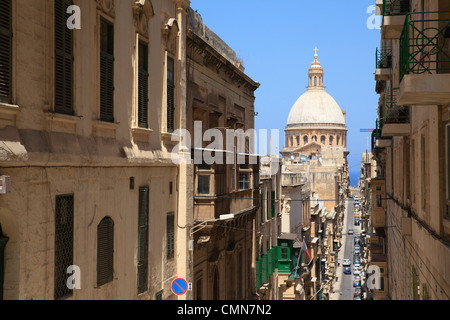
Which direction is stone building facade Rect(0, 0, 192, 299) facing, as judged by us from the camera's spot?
facing the viewer and to the right of the viewer

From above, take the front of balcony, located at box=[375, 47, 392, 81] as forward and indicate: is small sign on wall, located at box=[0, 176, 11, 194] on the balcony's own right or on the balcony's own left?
on the balcony's own left

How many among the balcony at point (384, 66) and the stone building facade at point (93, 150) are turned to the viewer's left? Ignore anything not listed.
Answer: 1

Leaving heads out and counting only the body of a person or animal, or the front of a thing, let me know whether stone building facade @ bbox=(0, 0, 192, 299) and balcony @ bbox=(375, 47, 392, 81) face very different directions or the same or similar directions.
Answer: very different directions

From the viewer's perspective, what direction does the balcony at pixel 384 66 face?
to the viewer's left

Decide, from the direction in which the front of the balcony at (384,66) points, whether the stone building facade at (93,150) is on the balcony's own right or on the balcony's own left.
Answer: on the balcony's own left
